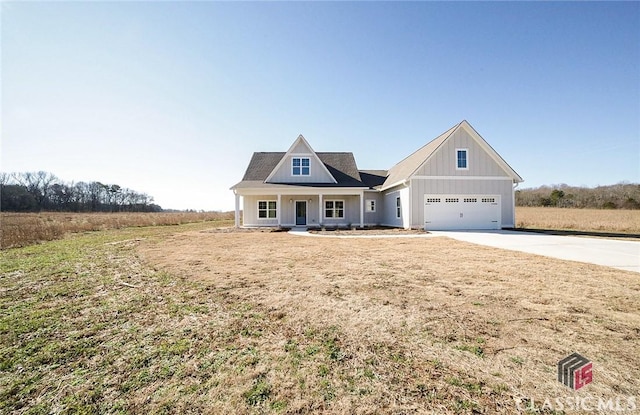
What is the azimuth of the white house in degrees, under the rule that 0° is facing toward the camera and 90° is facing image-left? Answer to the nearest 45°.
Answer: approximately 0°
